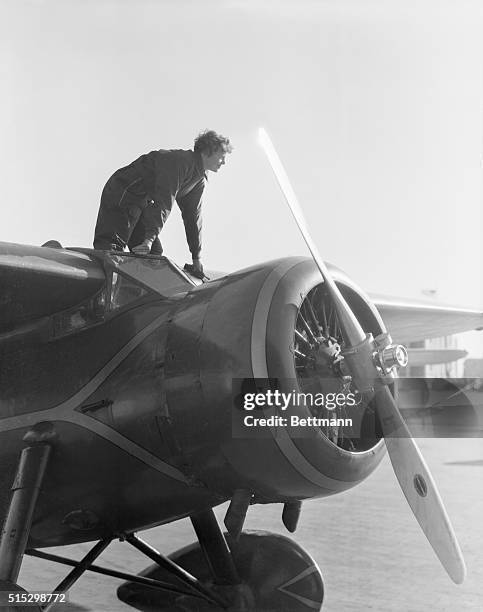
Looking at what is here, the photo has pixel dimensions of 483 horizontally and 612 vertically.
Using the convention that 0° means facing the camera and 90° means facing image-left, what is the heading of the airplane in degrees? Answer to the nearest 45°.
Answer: approximately 315°
